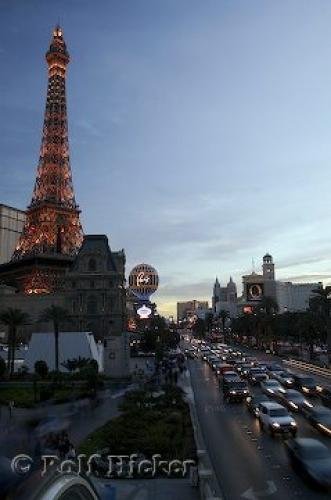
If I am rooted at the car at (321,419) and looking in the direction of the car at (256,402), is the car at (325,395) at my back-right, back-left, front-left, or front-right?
front-right

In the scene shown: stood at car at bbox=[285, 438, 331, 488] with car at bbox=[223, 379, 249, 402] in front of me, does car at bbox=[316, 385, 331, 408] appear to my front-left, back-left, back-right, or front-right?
front-right

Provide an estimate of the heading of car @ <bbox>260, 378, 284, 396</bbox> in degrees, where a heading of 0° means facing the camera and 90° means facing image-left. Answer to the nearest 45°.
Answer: approximately 315°

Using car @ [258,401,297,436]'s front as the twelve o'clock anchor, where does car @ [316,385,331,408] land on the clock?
car @ [316,385,331,408] is roughly at 8 o'clock from car @ [258,401,297,436].

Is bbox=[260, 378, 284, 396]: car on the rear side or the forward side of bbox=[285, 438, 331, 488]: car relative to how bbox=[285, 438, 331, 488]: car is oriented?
on the rear side

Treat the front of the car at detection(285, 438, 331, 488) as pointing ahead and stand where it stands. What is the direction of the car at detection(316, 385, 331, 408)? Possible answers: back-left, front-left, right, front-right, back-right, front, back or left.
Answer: back-left

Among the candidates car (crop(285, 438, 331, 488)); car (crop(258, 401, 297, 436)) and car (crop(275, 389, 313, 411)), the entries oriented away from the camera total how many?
0
